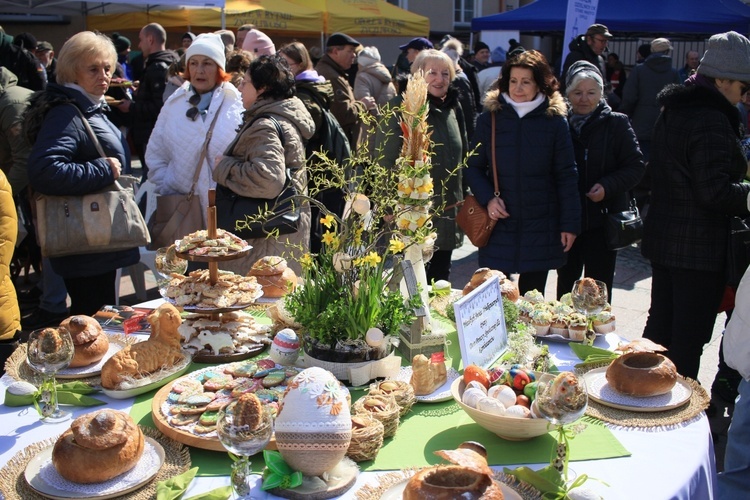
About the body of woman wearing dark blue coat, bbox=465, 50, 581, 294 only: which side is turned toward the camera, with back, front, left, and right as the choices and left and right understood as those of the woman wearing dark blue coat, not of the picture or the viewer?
front

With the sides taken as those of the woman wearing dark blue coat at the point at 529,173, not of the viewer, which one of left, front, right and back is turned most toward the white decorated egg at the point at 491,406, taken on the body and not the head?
front

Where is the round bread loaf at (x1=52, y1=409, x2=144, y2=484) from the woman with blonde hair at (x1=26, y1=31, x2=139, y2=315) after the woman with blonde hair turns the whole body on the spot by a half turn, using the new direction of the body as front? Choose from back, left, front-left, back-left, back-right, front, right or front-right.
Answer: back-left

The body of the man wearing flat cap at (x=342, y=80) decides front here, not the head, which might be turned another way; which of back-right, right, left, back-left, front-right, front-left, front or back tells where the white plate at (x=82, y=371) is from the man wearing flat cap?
right

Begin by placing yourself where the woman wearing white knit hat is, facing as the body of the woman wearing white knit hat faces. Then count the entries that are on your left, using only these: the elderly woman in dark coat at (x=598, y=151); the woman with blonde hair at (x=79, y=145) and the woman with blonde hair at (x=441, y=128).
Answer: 2

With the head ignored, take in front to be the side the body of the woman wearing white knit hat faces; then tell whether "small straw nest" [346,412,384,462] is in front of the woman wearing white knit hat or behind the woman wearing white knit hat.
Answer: in front

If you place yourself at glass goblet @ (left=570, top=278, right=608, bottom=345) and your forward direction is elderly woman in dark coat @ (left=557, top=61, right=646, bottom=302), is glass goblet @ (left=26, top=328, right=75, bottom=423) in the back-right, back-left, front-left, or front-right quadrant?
back-left

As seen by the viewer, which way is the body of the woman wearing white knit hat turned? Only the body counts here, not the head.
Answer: toward the camera

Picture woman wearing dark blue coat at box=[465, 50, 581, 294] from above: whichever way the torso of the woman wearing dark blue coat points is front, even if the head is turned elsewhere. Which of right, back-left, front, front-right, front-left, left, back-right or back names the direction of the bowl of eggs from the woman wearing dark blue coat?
front

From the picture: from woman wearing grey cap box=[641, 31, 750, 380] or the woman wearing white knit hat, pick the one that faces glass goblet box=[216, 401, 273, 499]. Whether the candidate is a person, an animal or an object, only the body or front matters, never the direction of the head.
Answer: the woman wearing white knit hat

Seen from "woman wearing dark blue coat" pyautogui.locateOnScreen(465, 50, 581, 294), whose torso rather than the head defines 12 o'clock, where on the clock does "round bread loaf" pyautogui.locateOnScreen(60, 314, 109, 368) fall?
The round bread loaf is roughly at 1 o'clock from the woman wearing dark blue coat.

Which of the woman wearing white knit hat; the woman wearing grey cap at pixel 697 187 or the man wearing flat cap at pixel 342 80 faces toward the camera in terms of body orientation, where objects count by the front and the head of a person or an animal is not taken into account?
the woman wearing white knit hat
